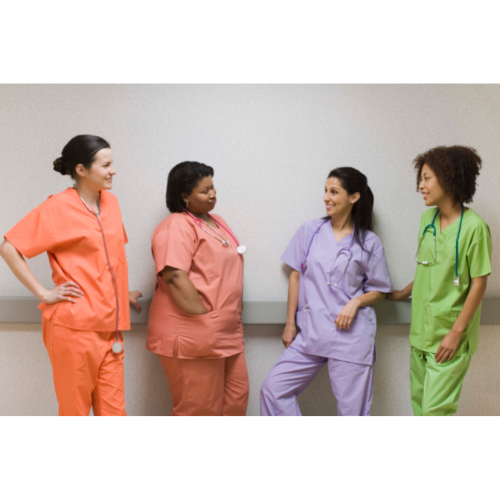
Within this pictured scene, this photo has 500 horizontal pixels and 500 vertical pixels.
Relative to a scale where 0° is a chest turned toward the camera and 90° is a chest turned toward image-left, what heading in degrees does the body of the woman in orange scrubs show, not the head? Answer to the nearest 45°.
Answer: approximately 315°

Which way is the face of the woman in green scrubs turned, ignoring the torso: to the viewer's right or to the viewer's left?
to the viewer's left

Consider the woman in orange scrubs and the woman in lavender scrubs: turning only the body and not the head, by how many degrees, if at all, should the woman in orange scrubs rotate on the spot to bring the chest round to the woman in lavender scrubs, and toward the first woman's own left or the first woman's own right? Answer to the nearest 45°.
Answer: approximately 45° to the first woman's own left

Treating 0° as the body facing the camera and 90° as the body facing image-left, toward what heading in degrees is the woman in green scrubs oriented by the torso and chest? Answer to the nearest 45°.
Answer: approximately 45°
